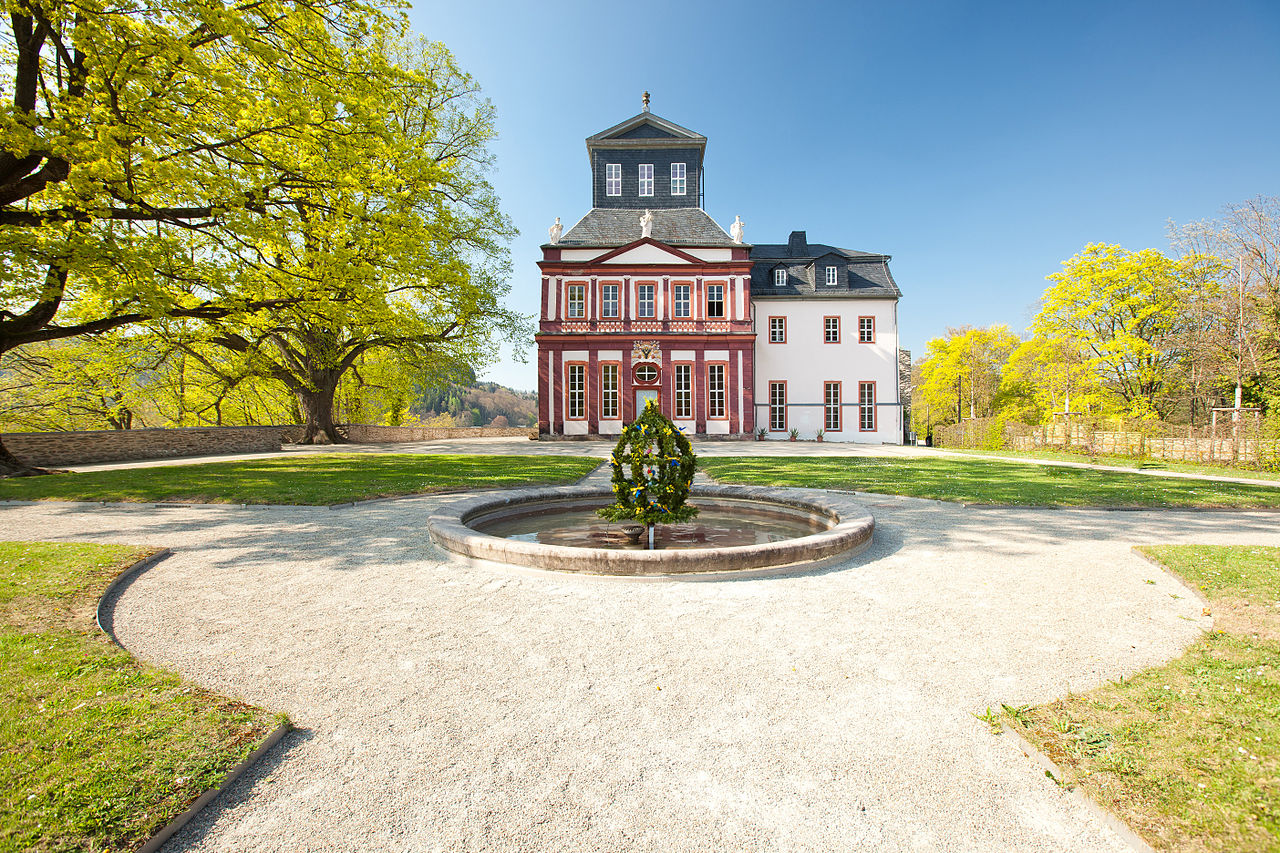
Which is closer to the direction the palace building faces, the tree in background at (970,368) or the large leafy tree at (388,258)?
the large leafy tree

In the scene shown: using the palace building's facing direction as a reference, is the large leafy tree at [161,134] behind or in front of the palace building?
in front

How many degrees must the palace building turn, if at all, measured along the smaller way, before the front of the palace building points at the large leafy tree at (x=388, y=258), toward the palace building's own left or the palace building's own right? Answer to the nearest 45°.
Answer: approximately 45° to the palace building's own right

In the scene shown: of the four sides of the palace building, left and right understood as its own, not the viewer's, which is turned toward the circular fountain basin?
front

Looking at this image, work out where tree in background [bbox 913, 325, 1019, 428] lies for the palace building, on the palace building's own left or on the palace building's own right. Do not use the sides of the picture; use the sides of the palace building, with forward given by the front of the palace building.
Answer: on the palace building's own left

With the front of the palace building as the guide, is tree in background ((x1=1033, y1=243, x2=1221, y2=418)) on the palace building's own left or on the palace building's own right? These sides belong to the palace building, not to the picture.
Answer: on the palace building's own left

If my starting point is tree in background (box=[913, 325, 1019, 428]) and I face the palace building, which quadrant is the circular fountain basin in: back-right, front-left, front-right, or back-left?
front-left

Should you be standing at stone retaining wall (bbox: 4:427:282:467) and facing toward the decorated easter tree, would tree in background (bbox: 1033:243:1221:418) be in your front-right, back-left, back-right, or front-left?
front-left

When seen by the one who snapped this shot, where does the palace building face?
facing the viewer

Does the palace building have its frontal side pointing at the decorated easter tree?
yes
